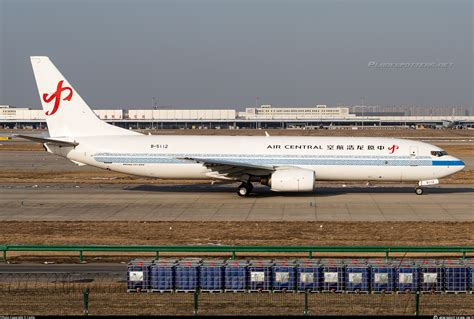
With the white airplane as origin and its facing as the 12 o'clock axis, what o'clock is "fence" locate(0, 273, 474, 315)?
The fence is roughly at 3 o'clock from the white airplane.

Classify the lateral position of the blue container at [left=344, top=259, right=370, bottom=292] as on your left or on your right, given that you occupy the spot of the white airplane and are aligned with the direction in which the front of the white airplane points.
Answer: on your right

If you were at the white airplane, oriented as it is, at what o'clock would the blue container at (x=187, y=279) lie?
The blue container is roughly at 3 o'clock from the white airplane.

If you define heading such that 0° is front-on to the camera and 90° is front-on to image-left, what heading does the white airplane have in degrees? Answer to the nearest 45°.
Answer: approximately 270°

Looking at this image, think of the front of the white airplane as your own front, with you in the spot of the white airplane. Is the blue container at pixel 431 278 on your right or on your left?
on your right

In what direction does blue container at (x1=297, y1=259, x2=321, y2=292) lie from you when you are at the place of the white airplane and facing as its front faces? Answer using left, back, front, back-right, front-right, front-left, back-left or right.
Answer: right

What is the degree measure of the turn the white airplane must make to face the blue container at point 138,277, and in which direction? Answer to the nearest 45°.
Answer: approximately 90° to its right

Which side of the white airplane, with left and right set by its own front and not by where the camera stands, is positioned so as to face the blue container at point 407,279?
right

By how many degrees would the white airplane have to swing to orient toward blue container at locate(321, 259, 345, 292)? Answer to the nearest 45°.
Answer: approximately 90° to its right

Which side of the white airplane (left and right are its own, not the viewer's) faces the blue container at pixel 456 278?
right

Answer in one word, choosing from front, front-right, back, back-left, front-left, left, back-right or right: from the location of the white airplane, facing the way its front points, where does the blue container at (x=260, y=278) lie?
right

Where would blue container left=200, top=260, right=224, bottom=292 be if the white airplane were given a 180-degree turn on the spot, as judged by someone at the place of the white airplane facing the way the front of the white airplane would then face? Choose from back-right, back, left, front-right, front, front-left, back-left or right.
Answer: left

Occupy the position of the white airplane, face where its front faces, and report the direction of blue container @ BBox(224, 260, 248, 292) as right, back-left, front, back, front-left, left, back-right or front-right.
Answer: right
